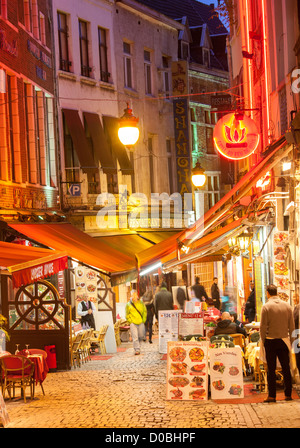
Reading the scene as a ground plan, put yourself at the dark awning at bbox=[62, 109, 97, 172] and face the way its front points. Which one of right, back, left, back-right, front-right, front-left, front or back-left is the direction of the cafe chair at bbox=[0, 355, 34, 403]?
front-right

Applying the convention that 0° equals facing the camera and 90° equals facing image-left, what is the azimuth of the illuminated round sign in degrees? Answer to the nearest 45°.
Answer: approximately 0°

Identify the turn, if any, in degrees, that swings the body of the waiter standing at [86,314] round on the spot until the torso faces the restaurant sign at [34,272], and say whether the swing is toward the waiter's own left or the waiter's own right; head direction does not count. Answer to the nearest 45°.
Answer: approximately 45° to the waiter's own right

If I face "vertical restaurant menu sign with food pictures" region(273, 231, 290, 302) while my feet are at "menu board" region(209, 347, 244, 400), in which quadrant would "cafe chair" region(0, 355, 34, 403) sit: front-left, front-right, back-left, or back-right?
back-left

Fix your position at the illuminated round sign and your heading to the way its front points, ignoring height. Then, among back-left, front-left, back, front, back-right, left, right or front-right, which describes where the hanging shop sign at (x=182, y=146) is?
back

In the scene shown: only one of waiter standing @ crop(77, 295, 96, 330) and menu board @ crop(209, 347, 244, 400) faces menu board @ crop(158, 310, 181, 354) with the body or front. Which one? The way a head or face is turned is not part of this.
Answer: the waiter standing
